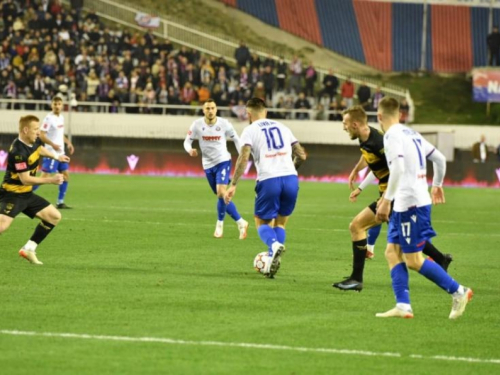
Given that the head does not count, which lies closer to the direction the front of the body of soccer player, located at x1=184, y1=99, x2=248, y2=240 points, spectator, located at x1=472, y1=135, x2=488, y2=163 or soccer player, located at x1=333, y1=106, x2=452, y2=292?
the soccer player

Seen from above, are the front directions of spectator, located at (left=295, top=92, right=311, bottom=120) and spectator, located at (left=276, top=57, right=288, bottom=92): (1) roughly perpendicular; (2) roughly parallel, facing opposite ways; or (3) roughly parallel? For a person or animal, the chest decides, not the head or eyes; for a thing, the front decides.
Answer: roughly parallel

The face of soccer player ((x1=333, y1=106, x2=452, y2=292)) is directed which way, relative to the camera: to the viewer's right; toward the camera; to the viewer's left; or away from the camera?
to the viewer's left

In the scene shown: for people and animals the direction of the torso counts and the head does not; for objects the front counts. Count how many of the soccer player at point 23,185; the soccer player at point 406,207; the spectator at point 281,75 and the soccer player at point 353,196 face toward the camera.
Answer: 1

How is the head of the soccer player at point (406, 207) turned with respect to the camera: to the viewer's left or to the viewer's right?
to the viewer's left

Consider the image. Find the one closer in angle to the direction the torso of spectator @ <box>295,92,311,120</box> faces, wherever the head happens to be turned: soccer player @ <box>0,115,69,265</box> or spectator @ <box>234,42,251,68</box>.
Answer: the soccer player

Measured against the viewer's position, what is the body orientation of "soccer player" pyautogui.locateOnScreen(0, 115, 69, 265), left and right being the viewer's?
facing to the right of the viewer

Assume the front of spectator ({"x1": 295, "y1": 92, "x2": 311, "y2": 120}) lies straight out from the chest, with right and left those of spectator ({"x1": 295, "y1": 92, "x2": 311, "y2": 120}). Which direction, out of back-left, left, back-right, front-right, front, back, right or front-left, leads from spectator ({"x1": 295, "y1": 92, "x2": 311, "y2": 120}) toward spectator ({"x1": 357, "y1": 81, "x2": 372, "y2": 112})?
left

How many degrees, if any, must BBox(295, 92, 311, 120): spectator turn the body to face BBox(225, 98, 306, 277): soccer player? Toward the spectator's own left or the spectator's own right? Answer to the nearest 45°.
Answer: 0° — they already face them

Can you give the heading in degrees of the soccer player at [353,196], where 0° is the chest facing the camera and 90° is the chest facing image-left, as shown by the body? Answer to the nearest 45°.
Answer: approximately 90°

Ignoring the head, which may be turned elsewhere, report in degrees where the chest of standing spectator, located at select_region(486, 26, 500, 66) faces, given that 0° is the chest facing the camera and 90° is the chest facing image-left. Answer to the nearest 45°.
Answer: approximately 0°

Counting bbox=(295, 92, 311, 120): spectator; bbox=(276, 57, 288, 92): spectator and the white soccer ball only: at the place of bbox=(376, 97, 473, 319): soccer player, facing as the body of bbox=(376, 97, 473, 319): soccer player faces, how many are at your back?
0

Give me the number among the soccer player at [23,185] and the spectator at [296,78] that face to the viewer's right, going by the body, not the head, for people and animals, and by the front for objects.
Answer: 1

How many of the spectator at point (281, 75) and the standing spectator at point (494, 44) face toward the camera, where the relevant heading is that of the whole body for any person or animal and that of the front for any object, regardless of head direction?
2

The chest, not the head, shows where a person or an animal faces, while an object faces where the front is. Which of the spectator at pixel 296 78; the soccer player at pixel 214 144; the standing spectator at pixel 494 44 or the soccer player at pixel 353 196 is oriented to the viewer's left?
the soccer player at pixel 353 196

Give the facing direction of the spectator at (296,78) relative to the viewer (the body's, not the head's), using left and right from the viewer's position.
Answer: facing the viewer

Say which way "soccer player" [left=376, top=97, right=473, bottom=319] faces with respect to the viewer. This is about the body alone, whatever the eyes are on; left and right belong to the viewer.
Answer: facing away from the viewer and to the left of the viewer

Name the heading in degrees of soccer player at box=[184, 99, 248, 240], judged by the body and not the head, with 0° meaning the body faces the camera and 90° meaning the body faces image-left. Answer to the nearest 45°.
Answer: approximately 0°

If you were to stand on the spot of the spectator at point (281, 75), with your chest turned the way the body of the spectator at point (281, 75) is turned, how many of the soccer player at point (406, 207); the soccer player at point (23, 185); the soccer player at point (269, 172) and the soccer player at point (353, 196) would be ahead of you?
4

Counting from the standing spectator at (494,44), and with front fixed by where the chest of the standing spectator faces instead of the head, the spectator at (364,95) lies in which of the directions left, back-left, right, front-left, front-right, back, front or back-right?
front-right

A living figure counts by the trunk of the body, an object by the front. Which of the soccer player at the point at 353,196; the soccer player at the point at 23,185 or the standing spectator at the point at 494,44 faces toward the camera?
the standing spectator
